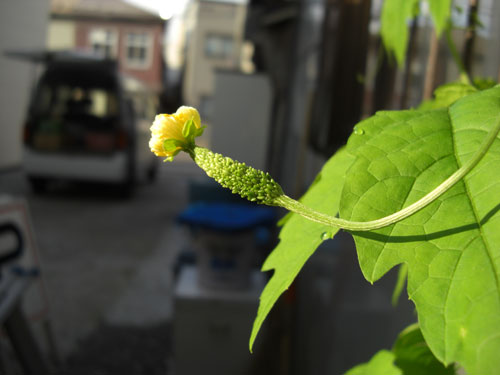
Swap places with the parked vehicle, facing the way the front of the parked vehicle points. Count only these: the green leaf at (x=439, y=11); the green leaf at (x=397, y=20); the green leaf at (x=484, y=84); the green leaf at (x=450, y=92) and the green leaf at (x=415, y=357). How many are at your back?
5

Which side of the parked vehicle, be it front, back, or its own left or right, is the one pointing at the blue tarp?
back

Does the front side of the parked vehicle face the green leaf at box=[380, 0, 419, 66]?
no

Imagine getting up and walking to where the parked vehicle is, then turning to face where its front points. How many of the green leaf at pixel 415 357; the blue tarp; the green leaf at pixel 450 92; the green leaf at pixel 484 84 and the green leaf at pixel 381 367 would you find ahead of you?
0

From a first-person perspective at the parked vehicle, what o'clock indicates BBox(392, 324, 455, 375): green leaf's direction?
The green leaf is roughly at 6 o'clock from the parked vehicle.

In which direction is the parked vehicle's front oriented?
away from the camera

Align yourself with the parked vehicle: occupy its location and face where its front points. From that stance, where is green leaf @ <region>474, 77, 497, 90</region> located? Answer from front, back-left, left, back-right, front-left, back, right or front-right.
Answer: back

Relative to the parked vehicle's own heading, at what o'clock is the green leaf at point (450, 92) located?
The green leaf is roughly at 6 o'clock from the parked vehicle.

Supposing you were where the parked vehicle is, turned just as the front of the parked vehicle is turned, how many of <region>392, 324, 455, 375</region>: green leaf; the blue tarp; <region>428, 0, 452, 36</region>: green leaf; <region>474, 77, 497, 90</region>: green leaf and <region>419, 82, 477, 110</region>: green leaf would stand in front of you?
0

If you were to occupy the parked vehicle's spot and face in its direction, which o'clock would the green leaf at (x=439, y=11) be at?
The green leaf is roughly at 6 o'clock from the parked vehicle.

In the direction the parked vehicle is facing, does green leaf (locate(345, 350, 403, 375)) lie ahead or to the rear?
to the rear
